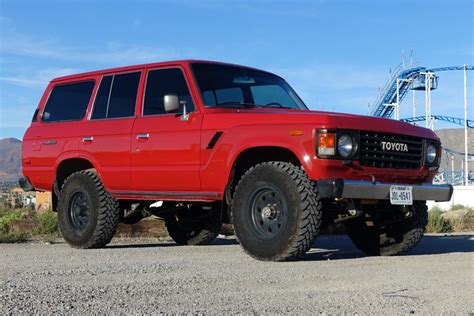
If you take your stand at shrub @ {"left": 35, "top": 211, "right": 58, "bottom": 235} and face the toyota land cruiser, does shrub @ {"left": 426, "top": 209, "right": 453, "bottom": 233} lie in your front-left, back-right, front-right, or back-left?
front-left

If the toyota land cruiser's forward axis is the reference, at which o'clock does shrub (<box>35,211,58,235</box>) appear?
The shrub is roughly at 6 o'clock from the toyota land cruiser.

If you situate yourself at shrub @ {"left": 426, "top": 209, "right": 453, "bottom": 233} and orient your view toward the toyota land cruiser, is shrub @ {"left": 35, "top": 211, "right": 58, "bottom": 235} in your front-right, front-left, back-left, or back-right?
front-right

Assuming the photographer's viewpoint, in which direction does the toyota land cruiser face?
facing the viewer and to the right of the viewer

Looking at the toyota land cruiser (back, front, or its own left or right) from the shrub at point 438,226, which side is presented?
left
